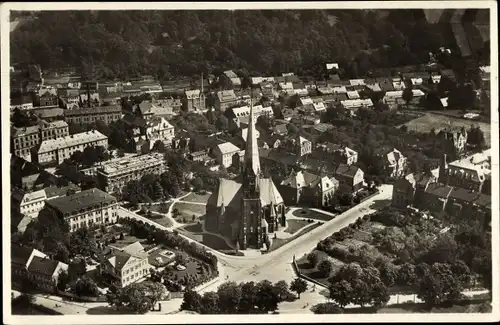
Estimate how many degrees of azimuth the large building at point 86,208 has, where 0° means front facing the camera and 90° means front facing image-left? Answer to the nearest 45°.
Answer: approximately 315°

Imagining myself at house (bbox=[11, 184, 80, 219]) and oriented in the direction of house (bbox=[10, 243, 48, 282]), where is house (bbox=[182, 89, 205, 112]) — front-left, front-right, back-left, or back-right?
back-left
